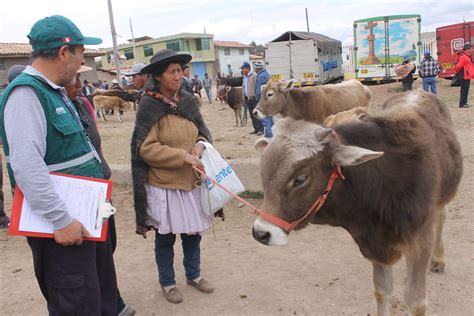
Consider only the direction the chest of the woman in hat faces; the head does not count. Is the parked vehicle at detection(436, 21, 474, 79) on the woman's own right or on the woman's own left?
on the woman's own left

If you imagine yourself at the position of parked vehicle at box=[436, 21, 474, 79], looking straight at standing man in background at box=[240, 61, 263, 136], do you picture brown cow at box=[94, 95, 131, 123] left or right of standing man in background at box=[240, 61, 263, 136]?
right

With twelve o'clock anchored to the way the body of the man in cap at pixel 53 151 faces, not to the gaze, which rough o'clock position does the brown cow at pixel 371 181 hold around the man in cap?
The brown cow is roughly at 11 o'clock from the man in cap.

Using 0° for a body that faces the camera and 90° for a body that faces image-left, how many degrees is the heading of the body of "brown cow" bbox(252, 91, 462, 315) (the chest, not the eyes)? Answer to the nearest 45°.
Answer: approximately 45°

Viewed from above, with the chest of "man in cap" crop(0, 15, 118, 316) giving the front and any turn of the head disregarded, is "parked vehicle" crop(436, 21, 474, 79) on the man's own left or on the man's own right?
on the man's own left

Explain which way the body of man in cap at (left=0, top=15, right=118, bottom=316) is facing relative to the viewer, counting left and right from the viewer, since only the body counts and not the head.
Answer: facing the viewer and to the right of the viewer

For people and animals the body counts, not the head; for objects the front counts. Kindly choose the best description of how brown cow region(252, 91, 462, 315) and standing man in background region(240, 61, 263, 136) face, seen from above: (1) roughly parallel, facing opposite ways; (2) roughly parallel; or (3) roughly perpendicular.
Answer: roughly parallel

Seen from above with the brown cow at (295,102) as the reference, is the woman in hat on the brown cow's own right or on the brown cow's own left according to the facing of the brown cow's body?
on the brown cow's own left

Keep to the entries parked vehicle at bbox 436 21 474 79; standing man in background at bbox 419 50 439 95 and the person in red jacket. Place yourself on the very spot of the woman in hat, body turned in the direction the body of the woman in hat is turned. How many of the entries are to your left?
3

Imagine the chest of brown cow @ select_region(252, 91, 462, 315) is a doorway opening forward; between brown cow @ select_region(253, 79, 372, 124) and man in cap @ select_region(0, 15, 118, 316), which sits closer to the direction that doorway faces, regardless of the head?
the man in cap

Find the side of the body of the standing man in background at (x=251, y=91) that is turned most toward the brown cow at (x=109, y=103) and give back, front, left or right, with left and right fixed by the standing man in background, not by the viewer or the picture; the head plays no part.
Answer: right

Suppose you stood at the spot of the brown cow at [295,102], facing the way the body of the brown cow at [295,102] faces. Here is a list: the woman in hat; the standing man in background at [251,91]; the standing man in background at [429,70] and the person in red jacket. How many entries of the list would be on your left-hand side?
1

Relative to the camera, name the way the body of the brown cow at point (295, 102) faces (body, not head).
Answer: to the viewer's left

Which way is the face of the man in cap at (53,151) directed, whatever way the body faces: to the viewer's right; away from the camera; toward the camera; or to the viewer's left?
to the viewer's right

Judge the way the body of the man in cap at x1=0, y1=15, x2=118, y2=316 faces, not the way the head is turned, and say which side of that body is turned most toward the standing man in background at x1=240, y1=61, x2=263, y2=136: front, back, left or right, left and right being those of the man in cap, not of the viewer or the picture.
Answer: left
